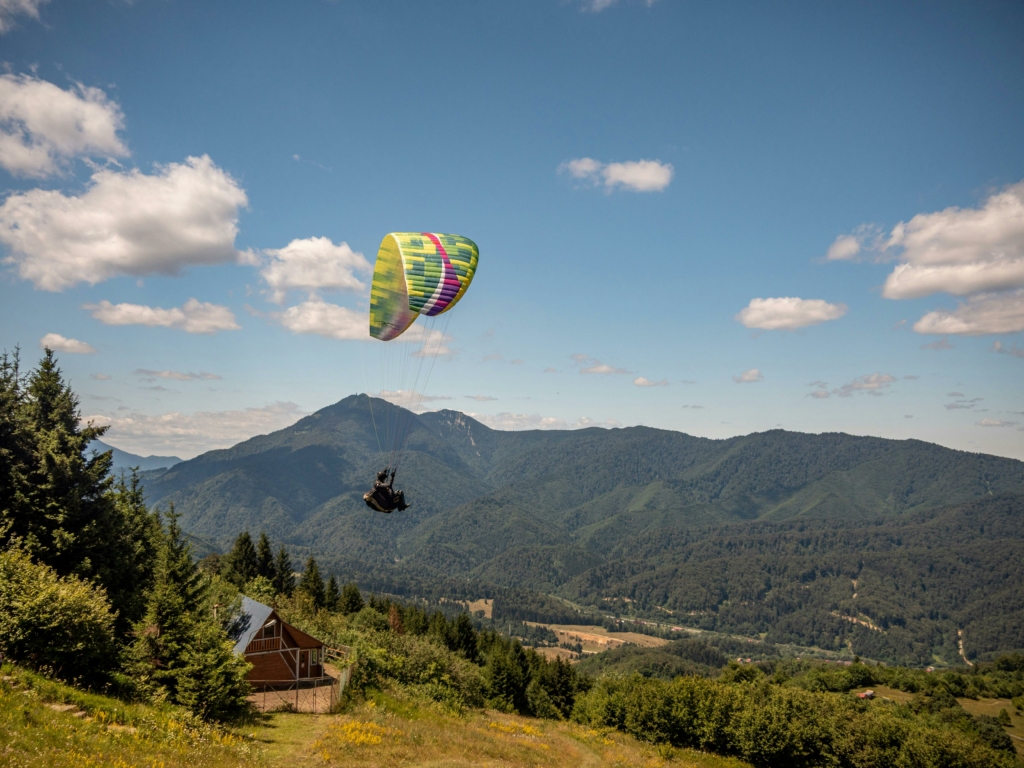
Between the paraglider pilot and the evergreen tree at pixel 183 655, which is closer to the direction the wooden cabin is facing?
the paraglider pilot

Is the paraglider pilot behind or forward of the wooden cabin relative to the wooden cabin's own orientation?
forward

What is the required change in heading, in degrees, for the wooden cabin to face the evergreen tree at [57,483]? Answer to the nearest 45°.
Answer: approximately 90° to its right

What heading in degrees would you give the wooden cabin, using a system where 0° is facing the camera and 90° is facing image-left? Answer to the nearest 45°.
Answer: approximately 315°

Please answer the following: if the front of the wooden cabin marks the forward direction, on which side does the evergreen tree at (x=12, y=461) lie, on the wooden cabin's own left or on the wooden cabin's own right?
on the wooden cabin's own right

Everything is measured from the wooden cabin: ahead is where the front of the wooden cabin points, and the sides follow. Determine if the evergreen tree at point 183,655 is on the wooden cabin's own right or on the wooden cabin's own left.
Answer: on the wooden cabin's own right

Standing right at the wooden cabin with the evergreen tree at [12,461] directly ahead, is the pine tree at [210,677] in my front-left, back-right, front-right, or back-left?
front-left
